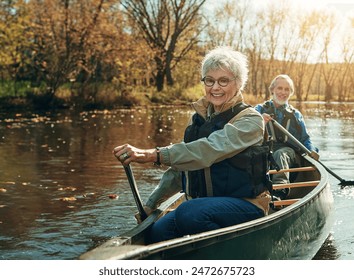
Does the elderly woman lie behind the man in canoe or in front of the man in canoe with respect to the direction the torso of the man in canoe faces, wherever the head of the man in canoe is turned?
in front

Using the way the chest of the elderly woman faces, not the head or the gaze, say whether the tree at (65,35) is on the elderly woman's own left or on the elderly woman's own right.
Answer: on the elderly woman's own right

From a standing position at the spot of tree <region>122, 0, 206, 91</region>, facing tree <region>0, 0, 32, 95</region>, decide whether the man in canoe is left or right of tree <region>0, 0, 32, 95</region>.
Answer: left

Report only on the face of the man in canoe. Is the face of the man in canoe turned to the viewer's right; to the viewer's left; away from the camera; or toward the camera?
toward the camera

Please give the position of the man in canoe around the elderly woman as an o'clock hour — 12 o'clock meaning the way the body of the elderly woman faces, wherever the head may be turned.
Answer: The man in canoe is roughly at 5 o'clock from the elderly woman.

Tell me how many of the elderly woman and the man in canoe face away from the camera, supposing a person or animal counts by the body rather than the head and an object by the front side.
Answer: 0

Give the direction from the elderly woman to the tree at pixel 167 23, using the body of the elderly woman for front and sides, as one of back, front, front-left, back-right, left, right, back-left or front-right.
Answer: back-right

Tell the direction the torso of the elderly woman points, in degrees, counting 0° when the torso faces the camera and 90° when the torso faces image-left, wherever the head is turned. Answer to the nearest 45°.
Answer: approximately 45°

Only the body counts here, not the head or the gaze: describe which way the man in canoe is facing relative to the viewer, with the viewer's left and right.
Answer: facing the viewer

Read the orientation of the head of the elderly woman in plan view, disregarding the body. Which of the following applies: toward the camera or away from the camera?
toward the camera

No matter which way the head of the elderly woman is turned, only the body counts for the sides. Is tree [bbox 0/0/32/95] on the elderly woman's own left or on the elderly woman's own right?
on the elderly woman's own right
